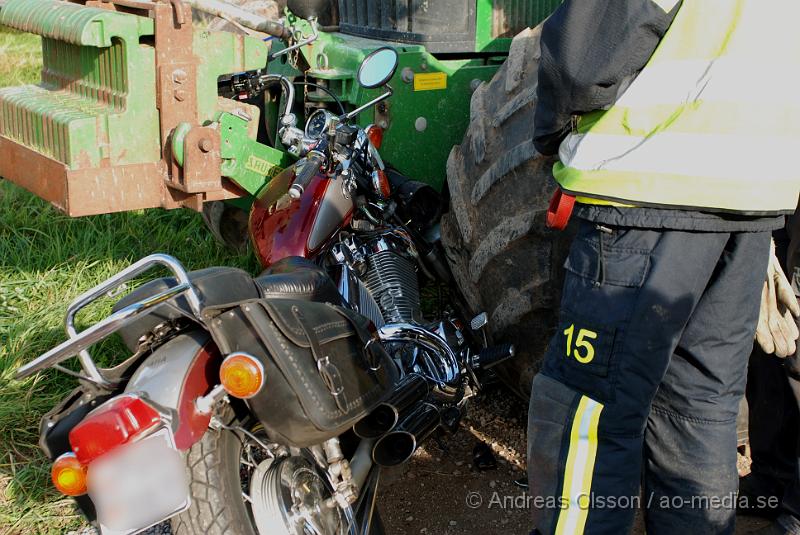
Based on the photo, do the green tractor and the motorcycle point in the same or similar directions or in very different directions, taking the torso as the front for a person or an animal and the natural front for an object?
very different directions

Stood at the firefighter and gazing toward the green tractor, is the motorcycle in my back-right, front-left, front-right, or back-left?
front-left

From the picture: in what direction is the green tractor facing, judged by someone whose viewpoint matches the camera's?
facing the viewer and to the left of the viewer

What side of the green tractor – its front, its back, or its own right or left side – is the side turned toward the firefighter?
left

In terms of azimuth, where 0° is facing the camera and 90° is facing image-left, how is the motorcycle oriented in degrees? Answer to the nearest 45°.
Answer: approximately 225°
